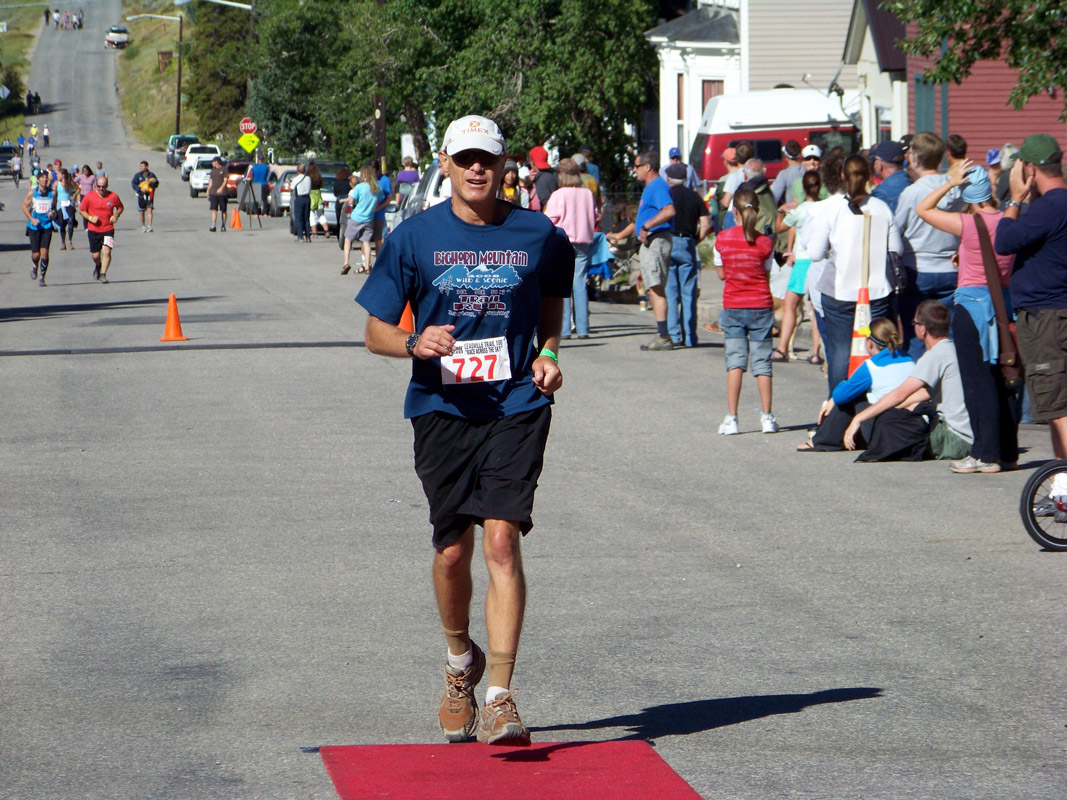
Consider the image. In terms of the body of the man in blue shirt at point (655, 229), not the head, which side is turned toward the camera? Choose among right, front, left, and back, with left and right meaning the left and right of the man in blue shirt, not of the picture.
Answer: left

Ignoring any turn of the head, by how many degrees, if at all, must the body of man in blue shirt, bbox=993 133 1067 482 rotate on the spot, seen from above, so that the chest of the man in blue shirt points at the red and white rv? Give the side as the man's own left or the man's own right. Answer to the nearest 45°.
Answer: approximately 90° to the man's own right

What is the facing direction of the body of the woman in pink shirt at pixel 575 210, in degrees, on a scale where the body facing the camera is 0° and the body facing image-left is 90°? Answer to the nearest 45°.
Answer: approximately 180°

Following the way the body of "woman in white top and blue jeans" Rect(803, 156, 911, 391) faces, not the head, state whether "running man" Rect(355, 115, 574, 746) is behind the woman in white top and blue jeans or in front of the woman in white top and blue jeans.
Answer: behind

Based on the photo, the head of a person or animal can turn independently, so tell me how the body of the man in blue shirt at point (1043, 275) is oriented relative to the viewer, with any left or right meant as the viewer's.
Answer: facing to the left of the viewer

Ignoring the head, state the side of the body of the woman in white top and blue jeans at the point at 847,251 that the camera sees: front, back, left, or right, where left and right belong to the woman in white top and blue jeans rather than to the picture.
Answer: back

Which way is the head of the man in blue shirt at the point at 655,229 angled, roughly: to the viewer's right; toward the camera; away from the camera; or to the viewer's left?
to the viewer's left

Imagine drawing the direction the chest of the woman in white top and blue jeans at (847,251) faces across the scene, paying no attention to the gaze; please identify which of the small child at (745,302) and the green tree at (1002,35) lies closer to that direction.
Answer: the green tree
